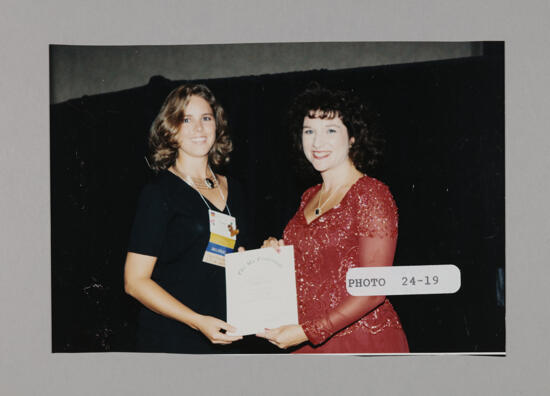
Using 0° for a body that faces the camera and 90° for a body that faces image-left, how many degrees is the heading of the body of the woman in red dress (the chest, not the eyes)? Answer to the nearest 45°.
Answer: approximately 45°

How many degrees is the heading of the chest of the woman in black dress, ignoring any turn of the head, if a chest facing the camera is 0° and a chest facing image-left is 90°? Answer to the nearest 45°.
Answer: approximately 315°
